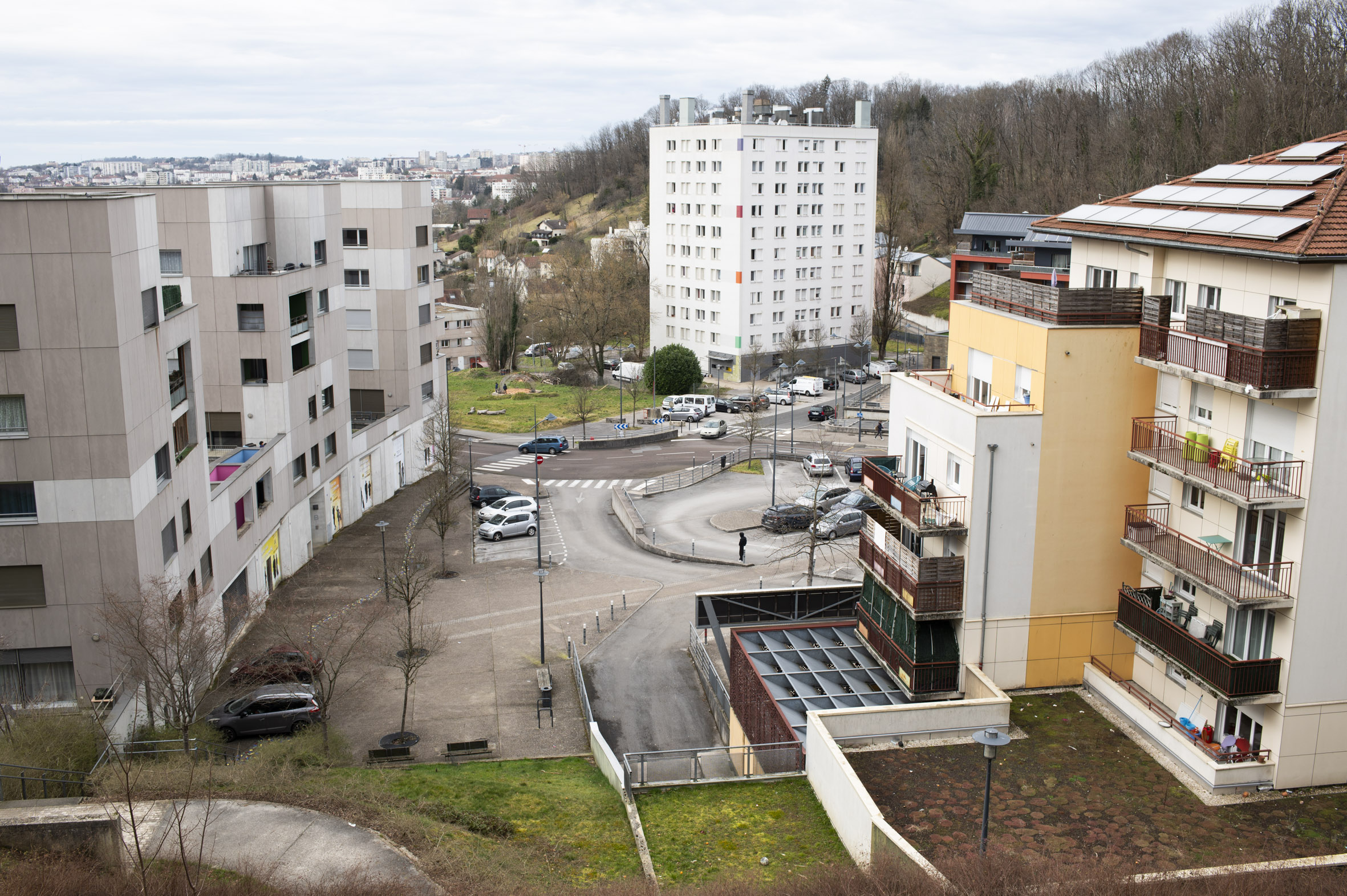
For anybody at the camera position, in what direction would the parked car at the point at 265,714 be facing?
facing to the left of the viewer

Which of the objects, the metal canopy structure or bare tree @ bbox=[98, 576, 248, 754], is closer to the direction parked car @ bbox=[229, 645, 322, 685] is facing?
the bare tree

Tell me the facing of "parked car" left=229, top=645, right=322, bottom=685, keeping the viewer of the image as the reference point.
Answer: facing to the left of the viewer

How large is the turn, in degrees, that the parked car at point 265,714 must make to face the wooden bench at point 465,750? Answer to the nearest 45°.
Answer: approximately 135° to its left

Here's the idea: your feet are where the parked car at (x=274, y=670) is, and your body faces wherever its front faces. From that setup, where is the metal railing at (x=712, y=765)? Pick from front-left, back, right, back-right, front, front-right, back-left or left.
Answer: back-left

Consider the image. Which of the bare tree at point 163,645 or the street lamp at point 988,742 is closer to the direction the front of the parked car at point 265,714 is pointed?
the bare tree
